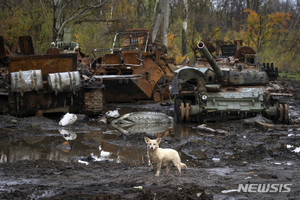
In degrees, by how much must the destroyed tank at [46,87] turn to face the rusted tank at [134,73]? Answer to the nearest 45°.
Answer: approximately 45° to its right

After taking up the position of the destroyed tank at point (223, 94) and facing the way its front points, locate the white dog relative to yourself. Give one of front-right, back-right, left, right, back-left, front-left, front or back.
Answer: front

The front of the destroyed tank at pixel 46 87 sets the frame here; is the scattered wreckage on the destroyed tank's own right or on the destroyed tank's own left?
on the destroyed tank's own right

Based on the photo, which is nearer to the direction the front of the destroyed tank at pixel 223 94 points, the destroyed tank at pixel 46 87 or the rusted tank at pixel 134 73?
the destroyed tank

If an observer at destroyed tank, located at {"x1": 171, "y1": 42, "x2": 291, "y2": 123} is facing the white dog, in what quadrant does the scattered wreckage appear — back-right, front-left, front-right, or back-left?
front-right

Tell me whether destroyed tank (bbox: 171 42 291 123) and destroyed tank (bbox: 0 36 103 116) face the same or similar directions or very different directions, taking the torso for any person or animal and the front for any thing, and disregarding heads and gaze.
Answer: very different directions

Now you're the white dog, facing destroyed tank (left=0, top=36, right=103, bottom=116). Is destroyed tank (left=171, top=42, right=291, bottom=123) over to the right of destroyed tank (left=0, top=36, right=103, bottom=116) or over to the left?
right
